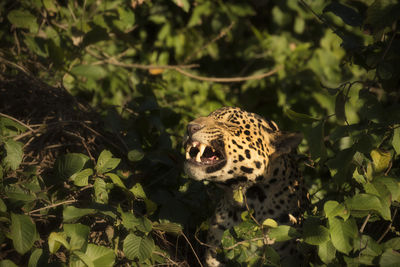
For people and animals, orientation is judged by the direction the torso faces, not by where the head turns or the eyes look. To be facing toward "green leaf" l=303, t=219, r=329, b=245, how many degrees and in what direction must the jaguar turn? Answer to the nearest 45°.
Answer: approximately 90° to its left

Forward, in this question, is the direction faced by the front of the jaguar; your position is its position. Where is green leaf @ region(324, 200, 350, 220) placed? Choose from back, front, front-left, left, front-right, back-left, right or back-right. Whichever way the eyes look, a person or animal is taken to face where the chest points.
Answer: left

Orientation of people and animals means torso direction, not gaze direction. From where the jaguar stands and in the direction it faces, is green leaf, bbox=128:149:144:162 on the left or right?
on its right

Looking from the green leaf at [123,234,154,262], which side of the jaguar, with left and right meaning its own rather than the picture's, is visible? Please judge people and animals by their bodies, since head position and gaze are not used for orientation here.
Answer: front

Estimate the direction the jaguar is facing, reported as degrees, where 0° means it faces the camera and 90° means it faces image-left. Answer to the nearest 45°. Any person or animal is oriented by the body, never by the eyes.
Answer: approximately 45°

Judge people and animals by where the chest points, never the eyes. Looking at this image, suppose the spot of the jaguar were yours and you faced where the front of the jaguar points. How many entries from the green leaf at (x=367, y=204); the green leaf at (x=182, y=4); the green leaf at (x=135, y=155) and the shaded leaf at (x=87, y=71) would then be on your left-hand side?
1

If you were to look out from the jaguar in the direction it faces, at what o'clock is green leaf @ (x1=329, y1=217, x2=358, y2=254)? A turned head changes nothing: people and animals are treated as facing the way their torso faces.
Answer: The green leaf is roughly at 9 o'clock from the jaguar.

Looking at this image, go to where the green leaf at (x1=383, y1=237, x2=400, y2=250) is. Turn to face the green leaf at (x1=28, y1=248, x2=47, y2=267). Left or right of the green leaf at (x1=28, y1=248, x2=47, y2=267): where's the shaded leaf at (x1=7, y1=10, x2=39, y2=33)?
right

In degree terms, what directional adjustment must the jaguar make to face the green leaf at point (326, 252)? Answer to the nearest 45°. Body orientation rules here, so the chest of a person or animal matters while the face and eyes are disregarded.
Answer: approximately 90° to its left

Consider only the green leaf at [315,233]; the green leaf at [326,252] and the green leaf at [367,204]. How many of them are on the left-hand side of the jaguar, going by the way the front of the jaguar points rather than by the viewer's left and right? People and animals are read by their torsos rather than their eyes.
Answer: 3

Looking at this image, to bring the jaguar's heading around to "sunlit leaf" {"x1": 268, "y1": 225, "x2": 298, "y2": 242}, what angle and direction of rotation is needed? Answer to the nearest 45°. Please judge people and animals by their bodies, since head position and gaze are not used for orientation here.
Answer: approximately 90° to its left

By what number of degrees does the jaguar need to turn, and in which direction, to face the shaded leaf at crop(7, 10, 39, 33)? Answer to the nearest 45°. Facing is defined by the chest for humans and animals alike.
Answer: approximately 90° to its right

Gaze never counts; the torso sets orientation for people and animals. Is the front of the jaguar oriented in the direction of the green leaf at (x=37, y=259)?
yes

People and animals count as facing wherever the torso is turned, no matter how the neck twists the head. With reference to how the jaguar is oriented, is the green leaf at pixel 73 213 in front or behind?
in front

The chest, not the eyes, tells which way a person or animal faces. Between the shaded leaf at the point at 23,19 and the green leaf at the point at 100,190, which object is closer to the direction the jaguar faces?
the green leaf
